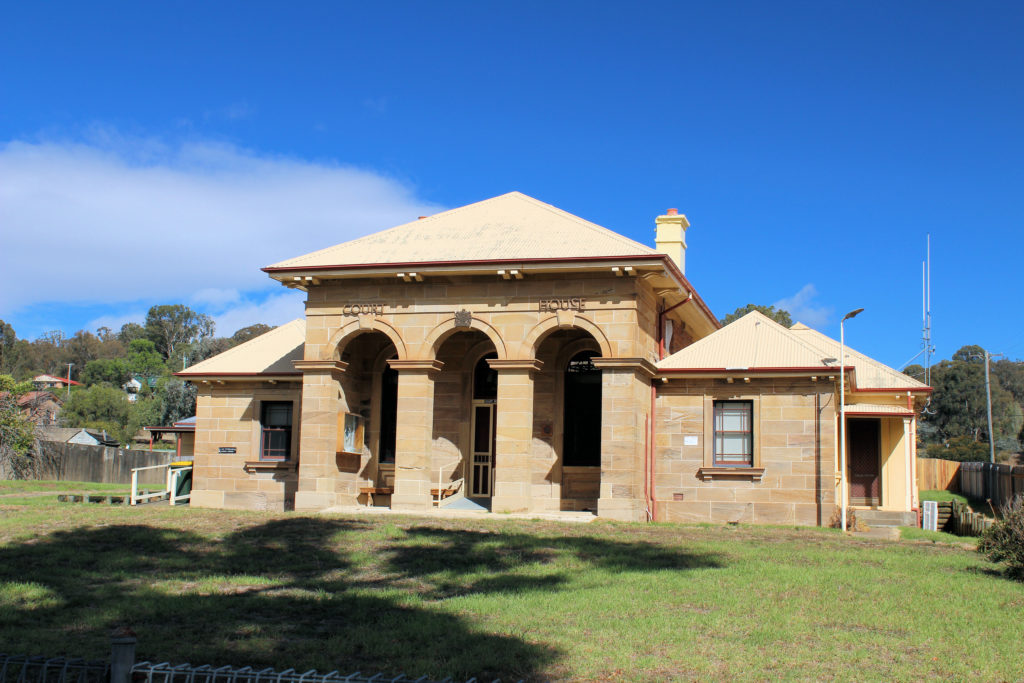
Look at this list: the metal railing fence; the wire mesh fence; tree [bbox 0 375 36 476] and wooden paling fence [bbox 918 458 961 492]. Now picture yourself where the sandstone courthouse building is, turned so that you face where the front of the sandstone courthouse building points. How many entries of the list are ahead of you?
2

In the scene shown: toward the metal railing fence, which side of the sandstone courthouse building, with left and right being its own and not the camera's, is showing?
front

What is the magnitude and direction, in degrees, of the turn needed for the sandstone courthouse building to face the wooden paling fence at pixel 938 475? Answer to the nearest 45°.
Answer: approximately 135° to its left

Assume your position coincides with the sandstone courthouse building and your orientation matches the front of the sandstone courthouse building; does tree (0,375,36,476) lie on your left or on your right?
on your right

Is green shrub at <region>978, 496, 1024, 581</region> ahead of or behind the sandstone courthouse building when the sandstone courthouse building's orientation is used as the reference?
ahead

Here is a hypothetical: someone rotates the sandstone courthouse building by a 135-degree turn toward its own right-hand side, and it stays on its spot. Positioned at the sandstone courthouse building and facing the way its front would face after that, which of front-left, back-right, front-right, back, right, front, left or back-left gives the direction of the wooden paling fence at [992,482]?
right

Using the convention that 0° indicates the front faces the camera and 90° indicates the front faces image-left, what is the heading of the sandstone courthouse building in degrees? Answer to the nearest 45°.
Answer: approximately 0°

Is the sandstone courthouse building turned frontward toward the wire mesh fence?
yes

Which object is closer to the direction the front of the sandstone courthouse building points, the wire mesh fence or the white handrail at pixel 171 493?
the wire mesh fence

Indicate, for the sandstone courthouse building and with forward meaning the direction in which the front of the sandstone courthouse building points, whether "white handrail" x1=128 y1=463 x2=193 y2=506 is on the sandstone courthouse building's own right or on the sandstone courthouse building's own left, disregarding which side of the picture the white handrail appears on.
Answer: on the sandstone courthouse building's own right
